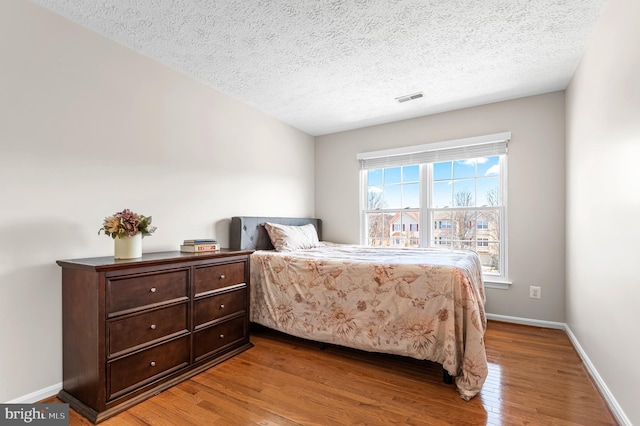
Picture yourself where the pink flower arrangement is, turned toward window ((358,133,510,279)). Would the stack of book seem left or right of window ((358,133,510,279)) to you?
left

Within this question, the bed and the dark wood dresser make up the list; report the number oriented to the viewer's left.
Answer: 0

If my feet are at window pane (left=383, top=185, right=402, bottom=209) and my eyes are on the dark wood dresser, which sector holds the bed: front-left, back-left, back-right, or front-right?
front-left

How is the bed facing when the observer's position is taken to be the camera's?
facing the viewer and to the right of the viewer

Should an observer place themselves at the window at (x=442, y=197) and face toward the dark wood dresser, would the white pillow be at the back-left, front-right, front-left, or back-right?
front-right

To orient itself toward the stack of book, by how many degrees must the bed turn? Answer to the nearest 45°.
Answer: approximately 135° to its right

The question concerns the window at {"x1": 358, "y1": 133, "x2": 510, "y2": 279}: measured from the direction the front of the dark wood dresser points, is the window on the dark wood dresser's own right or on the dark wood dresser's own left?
on the dark wood dresser's own left

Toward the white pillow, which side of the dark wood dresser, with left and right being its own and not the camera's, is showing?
left
